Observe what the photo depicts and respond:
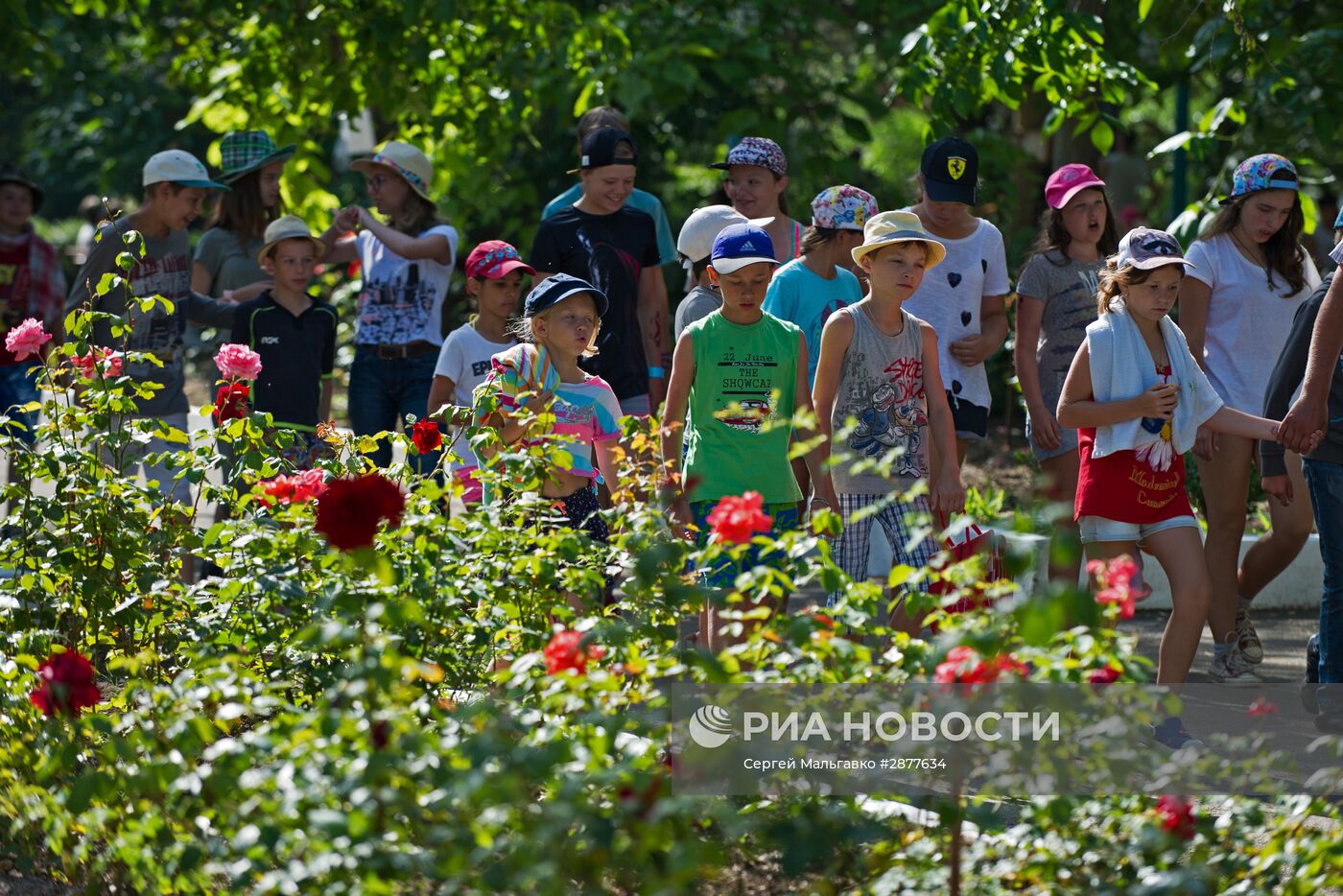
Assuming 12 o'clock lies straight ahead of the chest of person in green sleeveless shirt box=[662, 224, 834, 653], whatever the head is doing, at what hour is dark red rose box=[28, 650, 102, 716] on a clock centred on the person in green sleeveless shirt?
The dark red rose is roughly at 1 o'clock from the person in green sleeveless shirt.

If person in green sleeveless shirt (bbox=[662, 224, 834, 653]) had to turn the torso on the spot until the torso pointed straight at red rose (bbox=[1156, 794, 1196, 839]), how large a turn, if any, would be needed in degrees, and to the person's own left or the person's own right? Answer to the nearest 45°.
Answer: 0° — they already face it

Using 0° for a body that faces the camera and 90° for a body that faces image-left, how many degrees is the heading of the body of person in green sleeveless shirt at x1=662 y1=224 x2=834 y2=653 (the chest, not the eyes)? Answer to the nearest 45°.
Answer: approximately 0°

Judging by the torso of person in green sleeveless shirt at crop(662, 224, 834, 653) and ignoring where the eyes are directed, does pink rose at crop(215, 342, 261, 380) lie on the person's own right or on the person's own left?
on the person's own right

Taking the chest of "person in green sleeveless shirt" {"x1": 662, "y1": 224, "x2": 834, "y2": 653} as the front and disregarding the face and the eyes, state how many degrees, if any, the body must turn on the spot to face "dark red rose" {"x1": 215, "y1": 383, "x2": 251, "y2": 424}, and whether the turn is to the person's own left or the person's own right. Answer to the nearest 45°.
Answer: approximately 90° to the person's own right

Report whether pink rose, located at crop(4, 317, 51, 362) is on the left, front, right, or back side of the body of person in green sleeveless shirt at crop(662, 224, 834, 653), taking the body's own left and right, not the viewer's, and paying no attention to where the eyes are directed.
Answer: right

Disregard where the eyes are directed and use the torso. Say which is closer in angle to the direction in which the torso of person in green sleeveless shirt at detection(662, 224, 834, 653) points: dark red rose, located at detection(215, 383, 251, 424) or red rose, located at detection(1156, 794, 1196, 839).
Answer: the red rose

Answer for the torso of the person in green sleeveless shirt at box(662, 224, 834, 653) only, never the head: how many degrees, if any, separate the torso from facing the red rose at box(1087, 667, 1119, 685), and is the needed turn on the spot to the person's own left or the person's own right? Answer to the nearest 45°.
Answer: approximately 45° to the person's own left
